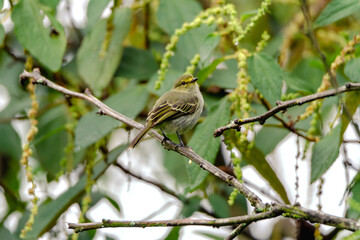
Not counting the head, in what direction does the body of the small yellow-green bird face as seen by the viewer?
to the viewer's right

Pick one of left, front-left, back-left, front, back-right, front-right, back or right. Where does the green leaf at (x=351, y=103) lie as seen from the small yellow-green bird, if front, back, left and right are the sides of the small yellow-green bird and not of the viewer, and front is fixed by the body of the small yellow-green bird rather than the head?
front-right

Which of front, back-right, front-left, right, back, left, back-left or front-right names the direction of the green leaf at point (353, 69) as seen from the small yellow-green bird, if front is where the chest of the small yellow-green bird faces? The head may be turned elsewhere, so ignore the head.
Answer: front-right
